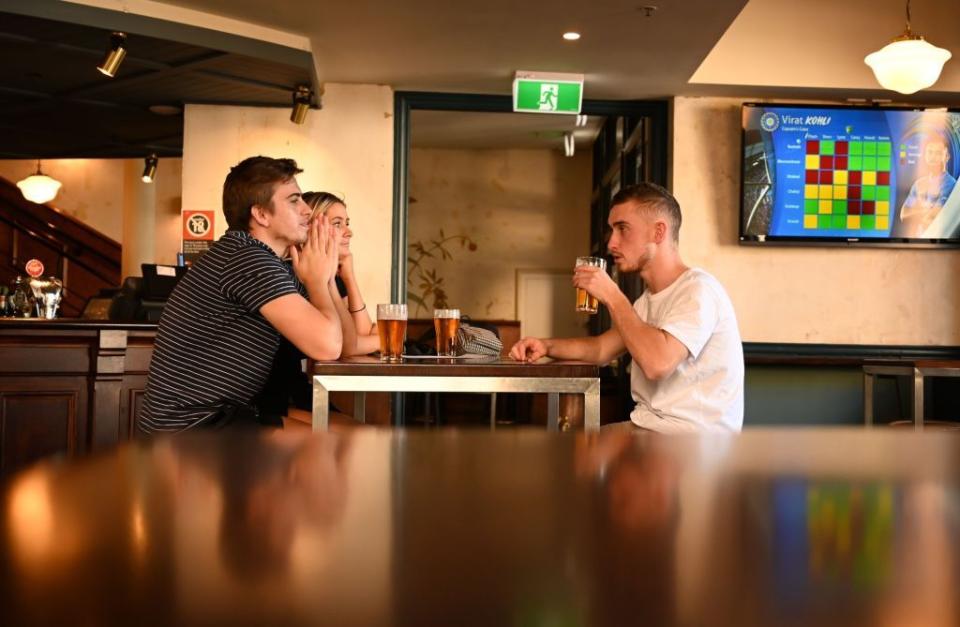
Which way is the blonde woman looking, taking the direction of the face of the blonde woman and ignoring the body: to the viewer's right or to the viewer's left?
to the viewer's right

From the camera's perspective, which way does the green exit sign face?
toward the camera

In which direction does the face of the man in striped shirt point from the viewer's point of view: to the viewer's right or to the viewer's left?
to the viewer's right

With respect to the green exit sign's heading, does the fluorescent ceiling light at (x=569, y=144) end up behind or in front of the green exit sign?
behind

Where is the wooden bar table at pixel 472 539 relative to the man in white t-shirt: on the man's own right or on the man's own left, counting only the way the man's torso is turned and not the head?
on the man's own left

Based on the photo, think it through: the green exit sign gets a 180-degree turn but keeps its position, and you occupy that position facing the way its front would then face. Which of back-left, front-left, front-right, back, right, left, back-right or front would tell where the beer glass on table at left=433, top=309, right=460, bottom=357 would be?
back

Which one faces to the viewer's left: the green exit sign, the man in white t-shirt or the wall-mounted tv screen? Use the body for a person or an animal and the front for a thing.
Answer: the man in white t-shirt

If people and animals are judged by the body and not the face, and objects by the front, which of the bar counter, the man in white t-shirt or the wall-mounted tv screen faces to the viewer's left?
the man in white t-shirt

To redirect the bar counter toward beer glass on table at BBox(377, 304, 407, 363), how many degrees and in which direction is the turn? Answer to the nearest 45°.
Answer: approximately 45° to its left

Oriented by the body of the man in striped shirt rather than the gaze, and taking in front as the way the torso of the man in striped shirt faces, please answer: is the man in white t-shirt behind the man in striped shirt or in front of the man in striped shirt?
in front

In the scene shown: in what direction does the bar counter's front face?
toward the camera

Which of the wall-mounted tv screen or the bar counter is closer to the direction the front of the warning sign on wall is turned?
the bar counter

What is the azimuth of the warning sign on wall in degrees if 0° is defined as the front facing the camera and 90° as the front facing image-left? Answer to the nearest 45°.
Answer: approximately 0°

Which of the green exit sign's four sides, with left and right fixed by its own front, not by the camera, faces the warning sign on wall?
right

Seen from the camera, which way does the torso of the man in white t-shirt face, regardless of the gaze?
to the viewer's left

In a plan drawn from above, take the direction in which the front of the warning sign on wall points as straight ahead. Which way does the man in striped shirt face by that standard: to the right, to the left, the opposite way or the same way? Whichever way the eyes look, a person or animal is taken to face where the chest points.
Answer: to the left

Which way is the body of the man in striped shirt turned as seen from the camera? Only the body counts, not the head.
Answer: to the viewer's right
